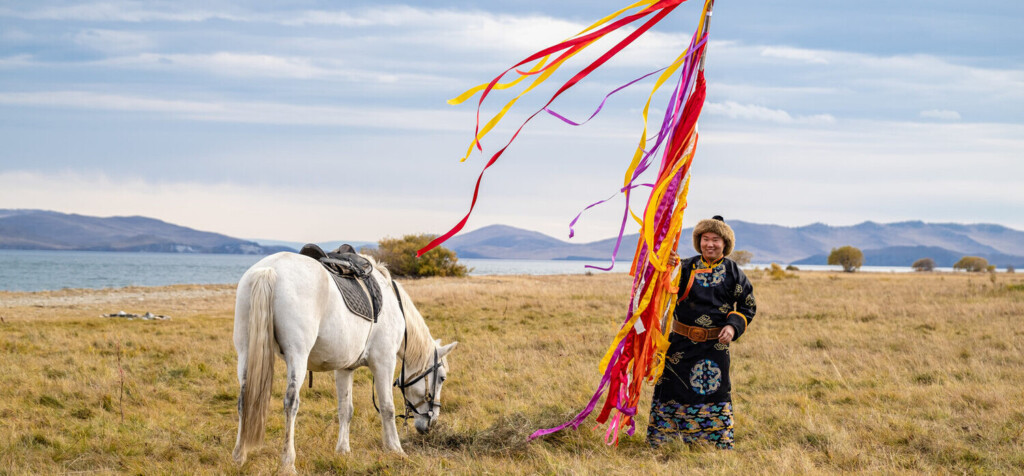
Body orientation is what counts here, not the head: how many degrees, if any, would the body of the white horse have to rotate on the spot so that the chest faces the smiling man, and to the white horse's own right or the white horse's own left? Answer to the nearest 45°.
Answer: approximately 45° to the white horse's own right

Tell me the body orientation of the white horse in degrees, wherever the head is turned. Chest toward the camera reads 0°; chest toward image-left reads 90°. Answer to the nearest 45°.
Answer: approximately 225°

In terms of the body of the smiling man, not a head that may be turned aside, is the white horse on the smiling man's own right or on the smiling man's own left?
on the smiling man's own right

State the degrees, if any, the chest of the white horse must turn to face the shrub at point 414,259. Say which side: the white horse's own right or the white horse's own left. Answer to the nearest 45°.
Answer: approximately 45° to the white horse's own left

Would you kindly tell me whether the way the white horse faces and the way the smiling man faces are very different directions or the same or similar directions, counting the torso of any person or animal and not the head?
very different directions

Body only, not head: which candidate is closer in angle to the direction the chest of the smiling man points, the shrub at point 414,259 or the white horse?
the white horse

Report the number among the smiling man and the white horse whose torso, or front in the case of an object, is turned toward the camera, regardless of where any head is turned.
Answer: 1
